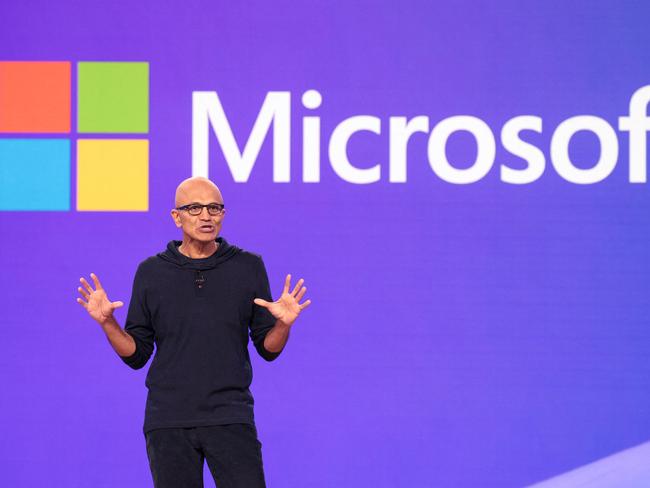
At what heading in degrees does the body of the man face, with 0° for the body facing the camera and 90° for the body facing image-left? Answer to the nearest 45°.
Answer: approximately 0°
